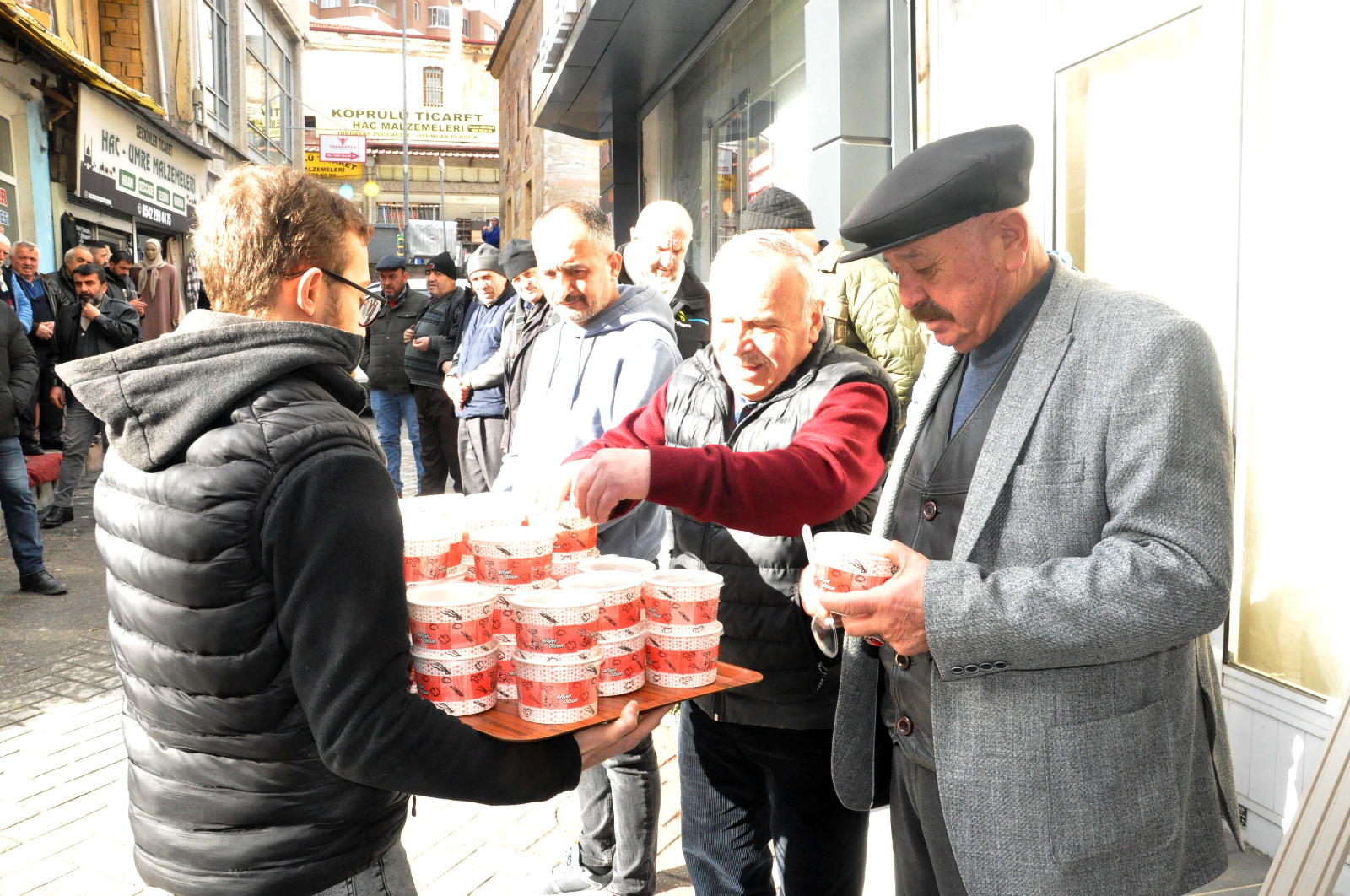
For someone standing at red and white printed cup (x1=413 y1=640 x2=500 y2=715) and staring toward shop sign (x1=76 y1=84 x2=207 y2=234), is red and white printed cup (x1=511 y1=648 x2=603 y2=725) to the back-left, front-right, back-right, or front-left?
back-right

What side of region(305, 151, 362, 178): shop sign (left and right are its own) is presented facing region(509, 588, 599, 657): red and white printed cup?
front

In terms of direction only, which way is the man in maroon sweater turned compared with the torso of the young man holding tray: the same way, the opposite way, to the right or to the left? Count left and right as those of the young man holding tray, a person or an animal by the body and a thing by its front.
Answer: the opposite way

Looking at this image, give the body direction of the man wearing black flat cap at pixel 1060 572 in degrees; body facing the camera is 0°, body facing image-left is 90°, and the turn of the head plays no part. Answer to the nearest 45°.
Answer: approximately 45°

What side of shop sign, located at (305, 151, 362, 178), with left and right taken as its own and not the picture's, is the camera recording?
front

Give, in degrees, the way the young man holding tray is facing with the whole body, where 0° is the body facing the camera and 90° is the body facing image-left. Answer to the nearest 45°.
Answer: approximately 225°

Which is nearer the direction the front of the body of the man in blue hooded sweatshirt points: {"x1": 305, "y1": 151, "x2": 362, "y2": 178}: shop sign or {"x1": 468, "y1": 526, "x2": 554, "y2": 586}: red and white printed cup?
the red and white printed cup

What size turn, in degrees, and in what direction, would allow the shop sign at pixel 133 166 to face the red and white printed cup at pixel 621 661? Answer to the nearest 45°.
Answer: approximately 45° to its right

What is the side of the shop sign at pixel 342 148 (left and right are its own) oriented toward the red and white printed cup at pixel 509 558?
front

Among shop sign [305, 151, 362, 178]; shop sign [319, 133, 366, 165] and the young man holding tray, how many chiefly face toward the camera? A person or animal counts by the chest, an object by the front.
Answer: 2

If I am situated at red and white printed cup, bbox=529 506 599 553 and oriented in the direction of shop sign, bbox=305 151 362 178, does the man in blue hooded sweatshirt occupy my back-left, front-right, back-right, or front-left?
front-right

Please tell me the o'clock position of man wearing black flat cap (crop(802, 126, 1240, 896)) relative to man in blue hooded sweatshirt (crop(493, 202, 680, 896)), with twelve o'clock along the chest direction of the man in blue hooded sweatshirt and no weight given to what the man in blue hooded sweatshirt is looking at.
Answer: The man wearing black flat cap is roughly at 10 o'clock from the man in blue hooded sweatshirt.

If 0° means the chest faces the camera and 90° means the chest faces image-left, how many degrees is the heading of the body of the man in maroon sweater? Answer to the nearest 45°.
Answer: approximately 45°

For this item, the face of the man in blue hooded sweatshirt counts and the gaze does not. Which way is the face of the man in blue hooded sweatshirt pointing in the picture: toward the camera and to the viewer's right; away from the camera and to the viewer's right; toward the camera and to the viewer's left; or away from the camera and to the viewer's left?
toward the camera and to the viewer's left

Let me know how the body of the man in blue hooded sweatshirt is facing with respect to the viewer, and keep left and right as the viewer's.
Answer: facing the viewer and to the left of the viewer

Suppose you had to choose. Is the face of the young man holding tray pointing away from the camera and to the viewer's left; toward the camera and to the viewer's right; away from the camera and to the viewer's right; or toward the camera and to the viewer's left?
away from the camera and to the viewer's right

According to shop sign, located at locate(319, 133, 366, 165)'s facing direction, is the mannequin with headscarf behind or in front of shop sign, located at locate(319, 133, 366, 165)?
in front
